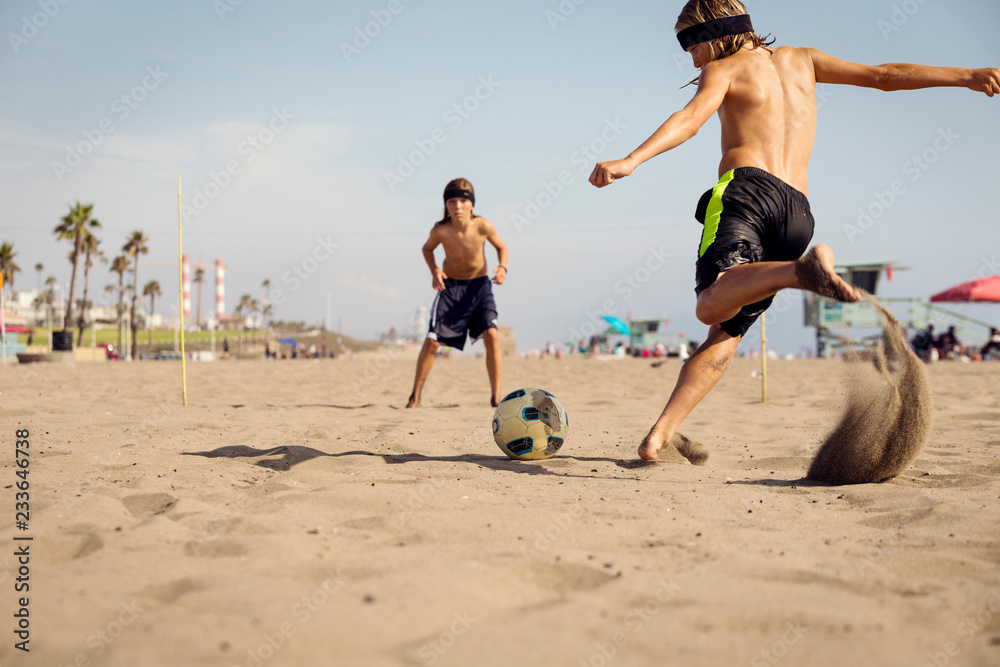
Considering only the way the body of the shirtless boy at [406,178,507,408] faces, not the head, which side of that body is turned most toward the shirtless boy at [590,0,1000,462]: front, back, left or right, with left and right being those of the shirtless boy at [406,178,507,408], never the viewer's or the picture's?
front

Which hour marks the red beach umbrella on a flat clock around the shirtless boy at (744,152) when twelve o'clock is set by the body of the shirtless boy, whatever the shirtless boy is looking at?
The red beach umbrella is roughly at 2 o'clock from the shirtless boy.

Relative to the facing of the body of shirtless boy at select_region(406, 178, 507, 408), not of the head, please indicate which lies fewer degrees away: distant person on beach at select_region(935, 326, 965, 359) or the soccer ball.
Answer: the soccer ball

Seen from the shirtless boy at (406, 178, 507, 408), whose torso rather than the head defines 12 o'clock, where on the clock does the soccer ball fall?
The soccer ball is roughly at 12 o'clock from the shirtless boy.

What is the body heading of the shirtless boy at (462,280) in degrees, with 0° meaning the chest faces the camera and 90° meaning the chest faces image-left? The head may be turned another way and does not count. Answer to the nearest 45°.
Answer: approximately 0°

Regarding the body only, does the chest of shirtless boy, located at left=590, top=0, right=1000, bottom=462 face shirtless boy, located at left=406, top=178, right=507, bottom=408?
yes

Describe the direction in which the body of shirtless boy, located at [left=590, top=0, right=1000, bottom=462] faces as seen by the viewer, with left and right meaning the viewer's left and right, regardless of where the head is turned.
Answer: facing away from the viewer and to the left of the viewer

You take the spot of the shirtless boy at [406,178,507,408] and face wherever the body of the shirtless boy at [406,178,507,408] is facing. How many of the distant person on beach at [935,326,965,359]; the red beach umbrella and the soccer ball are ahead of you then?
1

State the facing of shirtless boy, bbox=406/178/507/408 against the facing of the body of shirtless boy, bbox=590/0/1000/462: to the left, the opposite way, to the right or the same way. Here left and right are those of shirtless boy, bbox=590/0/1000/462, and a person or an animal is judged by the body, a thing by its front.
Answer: the opposite way

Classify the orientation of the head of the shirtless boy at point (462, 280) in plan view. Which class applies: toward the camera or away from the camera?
toward the camera

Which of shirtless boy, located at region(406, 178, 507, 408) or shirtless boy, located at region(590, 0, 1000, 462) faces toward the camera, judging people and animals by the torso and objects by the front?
shirtless boy, located at region(406, 178, 507, 408)

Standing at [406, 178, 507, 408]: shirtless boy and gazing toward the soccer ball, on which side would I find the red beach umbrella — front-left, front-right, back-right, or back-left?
back-left

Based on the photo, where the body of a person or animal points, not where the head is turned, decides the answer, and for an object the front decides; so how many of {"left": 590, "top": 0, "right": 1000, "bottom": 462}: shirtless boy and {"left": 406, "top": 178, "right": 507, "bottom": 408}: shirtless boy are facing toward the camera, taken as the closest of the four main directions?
1

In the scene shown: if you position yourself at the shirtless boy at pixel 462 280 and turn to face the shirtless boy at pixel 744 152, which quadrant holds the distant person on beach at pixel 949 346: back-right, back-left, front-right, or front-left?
back-left
